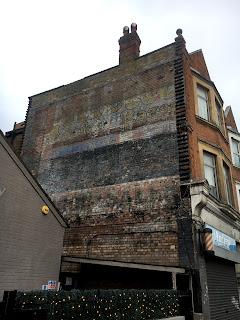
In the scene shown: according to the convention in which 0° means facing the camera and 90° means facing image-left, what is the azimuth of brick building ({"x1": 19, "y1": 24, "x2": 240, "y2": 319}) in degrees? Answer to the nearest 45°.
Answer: approximately 315°

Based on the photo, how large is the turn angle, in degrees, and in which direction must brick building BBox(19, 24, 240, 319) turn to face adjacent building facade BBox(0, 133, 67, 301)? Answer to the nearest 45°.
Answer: approximately 90° to its right
